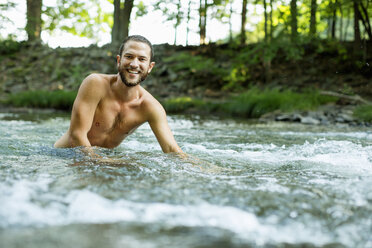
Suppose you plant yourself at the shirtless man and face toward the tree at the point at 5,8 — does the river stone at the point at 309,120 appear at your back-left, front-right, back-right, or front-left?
front-right

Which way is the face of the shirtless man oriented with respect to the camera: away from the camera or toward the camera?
toward the camera

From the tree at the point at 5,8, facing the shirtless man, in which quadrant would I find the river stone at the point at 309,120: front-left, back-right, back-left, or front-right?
front-left

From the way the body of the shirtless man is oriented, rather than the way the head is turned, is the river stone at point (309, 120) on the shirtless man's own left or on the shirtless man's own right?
on the shirtless man's own left

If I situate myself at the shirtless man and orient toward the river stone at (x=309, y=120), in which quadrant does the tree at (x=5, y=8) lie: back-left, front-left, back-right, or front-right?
front-left

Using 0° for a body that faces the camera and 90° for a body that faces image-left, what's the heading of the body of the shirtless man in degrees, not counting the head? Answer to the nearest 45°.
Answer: approximately 315°
